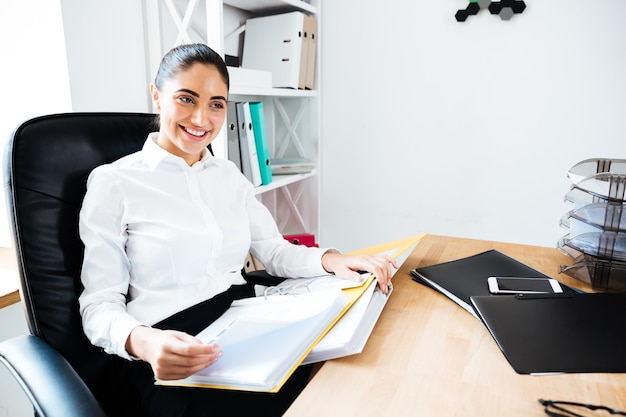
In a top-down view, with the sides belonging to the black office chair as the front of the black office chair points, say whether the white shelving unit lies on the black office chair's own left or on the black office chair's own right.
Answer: on the black office chair's own left

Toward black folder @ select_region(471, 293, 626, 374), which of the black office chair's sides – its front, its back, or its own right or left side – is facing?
front

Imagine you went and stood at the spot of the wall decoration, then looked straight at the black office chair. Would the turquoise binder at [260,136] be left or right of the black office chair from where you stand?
right

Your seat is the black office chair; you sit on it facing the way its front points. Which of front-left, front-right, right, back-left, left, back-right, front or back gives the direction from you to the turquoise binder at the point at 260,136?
left

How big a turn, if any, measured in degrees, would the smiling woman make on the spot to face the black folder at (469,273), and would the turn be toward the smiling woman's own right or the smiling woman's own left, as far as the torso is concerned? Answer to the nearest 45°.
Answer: approximately 45° to the smiling woman's own left

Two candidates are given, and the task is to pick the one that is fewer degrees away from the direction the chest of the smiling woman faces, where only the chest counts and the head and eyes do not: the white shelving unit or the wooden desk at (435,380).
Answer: the wooden desk

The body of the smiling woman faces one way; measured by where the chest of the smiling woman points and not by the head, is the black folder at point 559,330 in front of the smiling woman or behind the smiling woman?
in front

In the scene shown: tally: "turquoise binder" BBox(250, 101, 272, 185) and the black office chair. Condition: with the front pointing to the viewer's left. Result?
0

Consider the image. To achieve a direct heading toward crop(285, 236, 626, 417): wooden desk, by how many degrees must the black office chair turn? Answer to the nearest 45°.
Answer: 0° — it already faces it

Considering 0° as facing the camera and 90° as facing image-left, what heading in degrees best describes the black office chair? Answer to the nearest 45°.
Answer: approximately 315°

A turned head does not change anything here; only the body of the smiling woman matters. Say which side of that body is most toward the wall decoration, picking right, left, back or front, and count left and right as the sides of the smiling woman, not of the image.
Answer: left

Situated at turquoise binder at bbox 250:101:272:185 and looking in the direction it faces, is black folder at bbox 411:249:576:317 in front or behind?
in front
